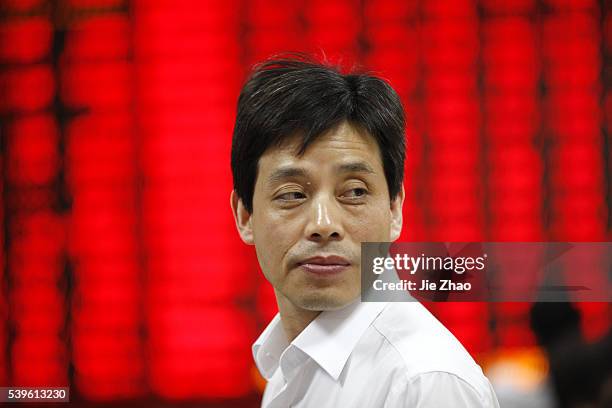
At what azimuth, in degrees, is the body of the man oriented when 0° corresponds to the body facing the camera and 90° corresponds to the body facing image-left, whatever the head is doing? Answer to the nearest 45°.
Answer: approximately 45°
